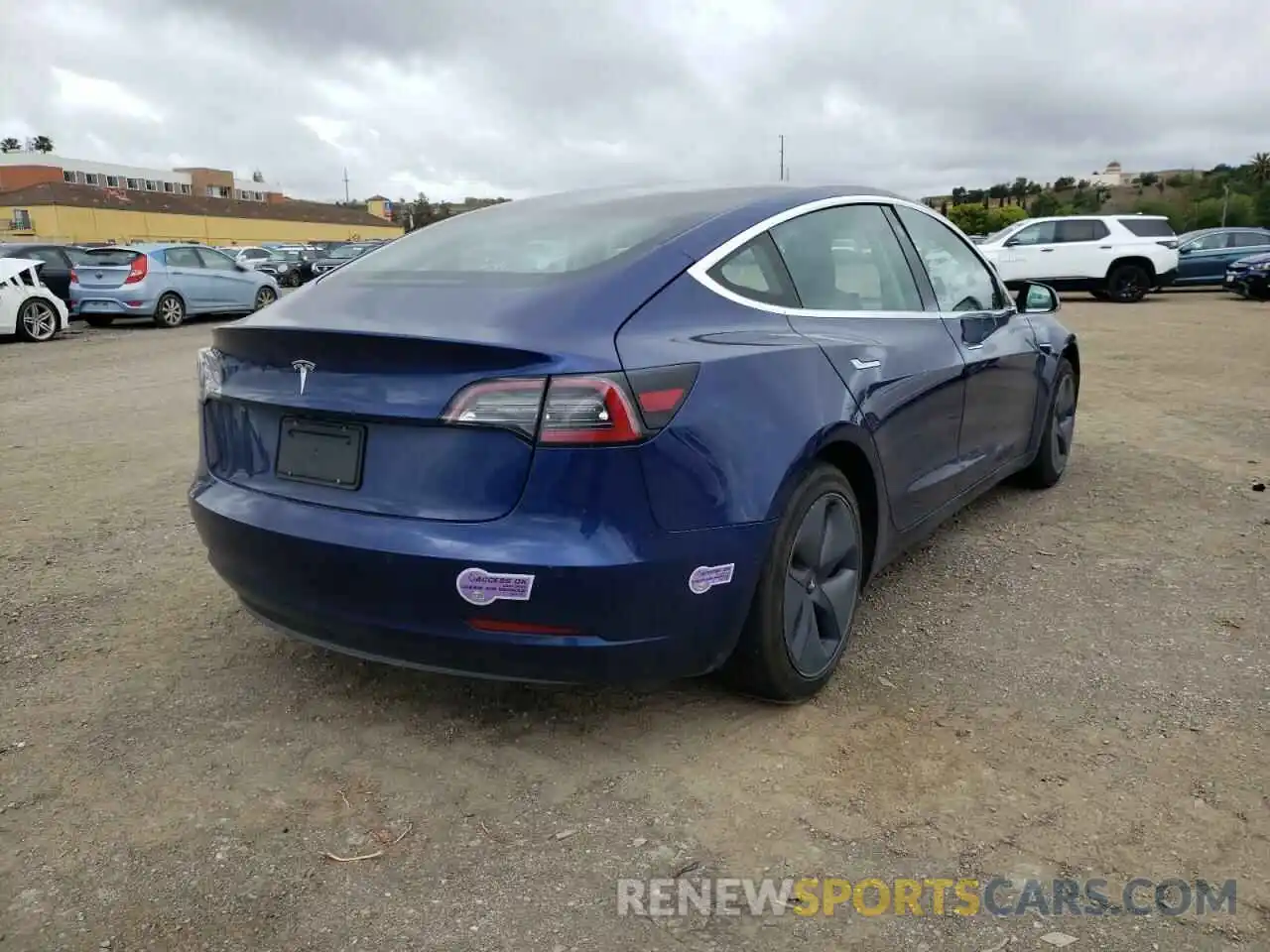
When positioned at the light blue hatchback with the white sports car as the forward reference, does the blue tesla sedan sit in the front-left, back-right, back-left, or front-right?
front-left

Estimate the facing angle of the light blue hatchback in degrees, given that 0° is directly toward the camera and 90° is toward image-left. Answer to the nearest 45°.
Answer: approximately 225°

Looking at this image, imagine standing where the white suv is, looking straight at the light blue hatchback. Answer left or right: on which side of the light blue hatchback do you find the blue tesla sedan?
left

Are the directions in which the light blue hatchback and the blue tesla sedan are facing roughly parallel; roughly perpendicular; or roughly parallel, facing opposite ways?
roughly parallel

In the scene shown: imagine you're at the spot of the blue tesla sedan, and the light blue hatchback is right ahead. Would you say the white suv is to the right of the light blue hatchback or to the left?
right

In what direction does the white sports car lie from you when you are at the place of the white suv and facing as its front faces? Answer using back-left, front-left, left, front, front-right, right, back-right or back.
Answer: front-left

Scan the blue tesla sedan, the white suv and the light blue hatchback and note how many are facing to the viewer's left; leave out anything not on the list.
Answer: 1

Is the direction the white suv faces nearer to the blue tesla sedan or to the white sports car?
the white sports car

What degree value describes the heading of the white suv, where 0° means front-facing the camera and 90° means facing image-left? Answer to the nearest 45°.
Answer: approximately 90°

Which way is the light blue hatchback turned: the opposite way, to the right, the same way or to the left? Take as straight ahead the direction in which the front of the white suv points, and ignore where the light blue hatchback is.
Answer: to the right

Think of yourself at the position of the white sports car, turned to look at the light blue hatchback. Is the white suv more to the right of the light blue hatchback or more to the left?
right

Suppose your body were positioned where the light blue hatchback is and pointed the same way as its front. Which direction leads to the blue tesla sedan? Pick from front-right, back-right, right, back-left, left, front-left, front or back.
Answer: back-right

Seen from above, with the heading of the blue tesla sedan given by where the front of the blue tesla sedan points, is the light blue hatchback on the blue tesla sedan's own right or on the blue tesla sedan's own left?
on the blue tesla sedan's own left

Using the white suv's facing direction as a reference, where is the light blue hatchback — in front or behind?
in front

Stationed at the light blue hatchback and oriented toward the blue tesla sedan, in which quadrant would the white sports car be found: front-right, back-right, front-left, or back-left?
front-right
